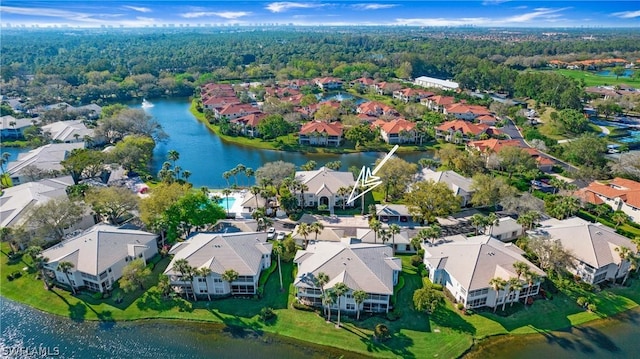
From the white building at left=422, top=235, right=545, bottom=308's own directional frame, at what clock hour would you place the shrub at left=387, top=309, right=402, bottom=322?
The shrub is roughly at 8 o'clock from the white building.

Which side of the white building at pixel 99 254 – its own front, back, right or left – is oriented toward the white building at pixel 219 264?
right

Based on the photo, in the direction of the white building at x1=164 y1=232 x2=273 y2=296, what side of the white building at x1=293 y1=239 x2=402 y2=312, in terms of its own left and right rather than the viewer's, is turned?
left

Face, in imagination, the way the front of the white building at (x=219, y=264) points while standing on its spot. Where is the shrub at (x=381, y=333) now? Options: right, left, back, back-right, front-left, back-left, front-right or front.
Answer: front-left

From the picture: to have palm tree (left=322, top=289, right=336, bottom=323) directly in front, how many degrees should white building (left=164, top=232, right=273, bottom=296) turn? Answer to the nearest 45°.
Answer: approximately 45° to its left

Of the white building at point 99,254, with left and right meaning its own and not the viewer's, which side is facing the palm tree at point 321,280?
right

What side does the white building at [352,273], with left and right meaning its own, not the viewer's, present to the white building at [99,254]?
left

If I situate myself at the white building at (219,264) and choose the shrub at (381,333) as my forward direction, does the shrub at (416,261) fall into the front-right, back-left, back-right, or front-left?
front-left

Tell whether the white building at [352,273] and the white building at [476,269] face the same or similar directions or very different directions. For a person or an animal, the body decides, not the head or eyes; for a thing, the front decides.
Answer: same or similar directions
